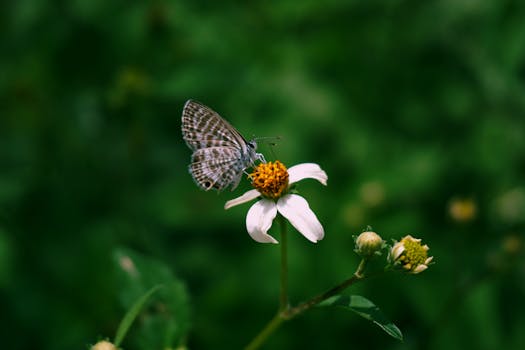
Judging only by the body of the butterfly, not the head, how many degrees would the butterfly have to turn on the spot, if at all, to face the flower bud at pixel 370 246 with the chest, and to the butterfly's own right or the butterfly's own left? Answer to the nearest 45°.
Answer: approximately 45° to the butterfly's own right

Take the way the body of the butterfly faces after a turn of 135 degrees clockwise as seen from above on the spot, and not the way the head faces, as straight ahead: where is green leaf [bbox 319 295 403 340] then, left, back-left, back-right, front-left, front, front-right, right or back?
left

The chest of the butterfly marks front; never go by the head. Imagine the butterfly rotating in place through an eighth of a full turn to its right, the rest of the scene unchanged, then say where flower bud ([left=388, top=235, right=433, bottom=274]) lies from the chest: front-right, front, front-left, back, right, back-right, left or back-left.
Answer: front

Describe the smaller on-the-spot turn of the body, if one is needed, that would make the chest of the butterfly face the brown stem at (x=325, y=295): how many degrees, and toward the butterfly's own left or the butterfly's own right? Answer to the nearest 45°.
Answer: approximately 45° to the butterfly's own right

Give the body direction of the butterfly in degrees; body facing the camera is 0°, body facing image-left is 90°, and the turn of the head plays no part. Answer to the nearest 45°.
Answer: approximately 270°

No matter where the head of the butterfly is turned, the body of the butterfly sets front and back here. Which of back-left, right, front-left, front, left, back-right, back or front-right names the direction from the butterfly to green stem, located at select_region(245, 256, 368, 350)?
front-right
